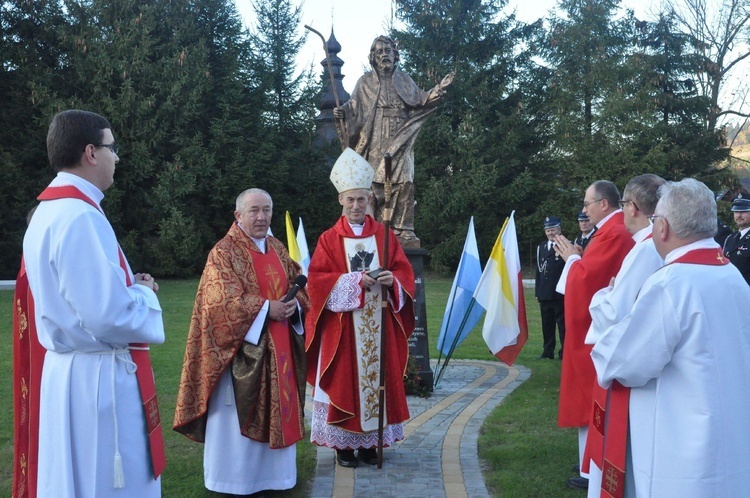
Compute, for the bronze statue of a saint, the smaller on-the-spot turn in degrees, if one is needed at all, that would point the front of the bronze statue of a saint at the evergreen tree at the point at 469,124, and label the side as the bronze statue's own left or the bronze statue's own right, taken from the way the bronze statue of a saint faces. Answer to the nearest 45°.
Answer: approximately 180°

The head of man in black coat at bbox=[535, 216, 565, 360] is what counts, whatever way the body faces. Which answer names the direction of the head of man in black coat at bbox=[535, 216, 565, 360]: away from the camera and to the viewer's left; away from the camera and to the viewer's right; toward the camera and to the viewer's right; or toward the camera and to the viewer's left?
toward the camera and to the viewer's left

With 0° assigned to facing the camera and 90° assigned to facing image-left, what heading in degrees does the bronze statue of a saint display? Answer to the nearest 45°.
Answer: approximately 0°

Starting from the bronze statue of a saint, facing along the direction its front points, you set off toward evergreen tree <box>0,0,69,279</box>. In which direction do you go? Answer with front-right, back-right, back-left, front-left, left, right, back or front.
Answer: back-right

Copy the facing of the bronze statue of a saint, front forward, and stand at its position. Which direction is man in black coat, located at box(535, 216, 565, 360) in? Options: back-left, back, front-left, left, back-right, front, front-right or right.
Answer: back-left

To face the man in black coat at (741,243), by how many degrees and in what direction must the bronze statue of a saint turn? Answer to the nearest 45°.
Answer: approximately 90° to its left
